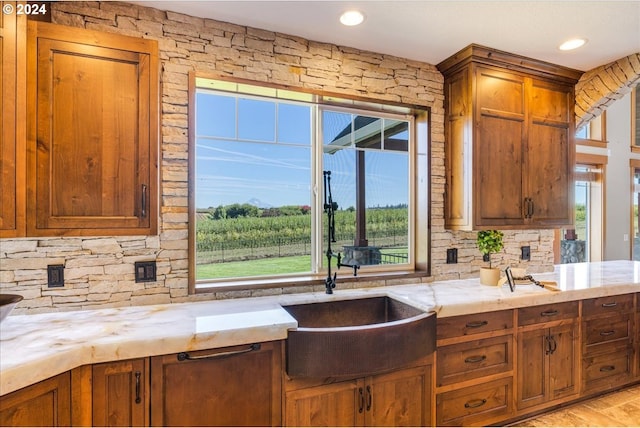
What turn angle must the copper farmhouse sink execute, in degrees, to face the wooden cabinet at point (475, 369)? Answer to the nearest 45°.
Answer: approximately 90° to its left

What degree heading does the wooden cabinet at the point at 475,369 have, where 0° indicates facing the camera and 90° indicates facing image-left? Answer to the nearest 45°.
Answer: approximately 315°

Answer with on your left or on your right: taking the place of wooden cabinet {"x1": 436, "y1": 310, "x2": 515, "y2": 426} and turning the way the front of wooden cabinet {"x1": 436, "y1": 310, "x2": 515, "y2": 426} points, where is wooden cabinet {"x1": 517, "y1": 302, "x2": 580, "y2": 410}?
on your left

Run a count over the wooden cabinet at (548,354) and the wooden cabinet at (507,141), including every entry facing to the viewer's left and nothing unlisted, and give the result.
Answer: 0

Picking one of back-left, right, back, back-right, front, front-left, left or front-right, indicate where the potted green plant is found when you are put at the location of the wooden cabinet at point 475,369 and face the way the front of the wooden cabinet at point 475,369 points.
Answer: back-left

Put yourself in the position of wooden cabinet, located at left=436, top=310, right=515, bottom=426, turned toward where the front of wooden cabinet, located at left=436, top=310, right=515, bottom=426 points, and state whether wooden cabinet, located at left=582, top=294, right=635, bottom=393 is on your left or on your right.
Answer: on your left

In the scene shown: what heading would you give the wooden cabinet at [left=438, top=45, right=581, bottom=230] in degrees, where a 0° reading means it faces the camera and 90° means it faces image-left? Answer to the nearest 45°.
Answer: approximately 315°

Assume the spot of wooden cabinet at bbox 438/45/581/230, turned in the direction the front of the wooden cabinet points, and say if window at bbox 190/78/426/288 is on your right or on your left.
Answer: on your right

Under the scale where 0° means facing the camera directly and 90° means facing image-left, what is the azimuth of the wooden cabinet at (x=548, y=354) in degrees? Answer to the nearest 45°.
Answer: approximately 315°

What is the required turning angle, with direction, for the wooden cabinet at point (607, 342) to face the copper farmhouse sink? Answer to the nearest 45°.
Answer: approximately 90° to its right
